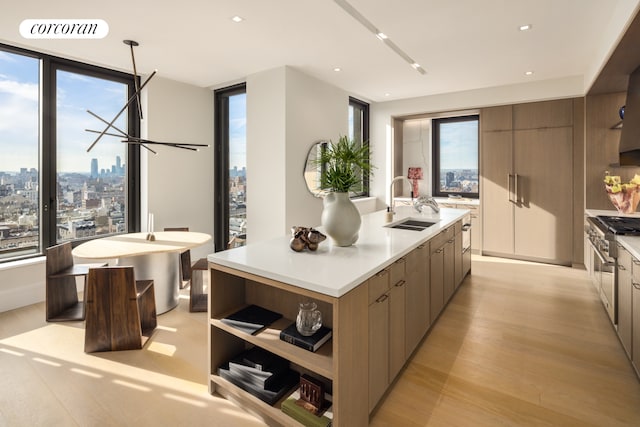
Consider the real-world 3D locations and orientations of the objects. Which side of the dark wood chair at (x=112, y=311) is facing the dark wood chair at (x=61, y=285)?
left

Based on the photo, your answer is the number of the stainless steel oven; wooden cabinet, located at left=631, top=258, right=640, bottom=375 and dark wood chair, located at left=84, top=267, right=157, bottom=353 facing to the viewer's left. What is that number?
2

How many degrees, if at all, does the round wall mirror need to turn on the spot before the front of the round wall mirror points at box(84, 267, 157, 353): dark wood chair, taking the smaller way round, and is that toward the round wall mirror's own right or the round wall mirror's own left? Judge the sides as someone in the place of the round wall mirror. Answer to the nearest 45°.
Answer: approximately 90° to the round wall mirror's own right

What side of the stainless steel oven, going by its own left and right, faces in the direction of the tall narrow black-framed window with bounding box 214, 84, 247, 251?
front

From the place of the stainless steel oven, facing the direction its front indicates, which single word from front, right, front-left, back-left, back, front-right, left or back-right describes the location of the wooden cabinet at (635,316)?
left

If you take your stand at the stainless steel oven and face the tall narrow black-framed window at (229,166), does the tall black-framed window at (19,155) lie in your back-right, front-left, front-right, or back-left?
front-left

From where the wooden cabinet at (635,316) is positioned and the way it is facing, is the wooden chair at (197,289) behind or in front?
in front

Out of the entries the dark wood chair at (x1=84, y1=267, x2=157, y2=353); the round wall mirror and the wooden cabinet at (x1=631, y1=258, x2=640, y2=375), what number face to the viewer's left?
1

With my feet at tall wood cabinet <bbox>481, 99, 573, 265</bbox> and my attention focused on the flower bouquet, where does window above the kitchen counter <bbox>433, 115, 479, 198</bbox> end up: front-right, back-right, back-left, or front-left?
back-right

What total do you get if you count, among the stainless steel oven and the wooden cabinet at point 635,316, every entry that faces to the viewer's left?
2

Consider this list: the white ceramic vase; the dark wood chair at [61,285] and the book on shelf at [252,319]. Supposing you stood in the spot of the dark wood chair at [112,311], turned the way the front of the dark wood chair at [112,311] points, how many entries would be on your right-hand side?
2

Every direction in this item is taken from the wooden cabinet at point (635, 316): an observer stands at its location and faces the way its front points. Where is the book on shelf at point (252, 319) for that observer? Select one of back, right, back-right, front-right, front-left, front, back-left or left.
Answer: front-left

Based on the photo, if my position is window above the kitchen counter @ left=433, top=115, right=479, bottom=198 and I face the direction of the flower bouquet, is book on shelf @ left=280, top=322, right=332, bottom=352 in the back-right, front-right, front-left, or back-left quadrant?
front-right

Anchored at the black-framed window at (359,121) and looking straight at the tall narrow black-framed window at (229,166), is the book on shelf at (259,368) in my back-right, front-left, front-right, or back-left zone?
front-left

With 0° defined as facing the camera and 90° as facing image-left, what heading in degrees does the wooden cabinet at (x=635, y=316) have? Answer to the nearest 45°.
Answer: approximately 90°

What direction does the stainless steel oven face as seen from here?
to the viewer's left

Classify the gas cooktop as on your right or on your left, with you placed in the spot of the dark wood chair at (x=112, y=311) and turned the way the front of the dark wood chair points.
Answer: on your right
